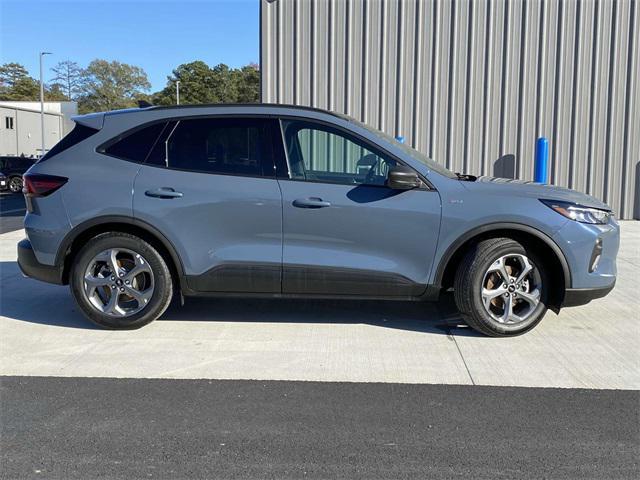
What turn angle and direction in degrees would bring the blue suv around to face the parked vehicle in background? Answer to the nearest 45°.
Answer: approximately 135° to its left

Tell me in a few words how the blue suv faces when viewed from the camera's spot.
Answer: facing to the right of the viewer

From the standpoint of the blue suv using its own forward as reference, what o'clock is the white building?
The white building is roughly at 8 o'clock from the blue suv.
